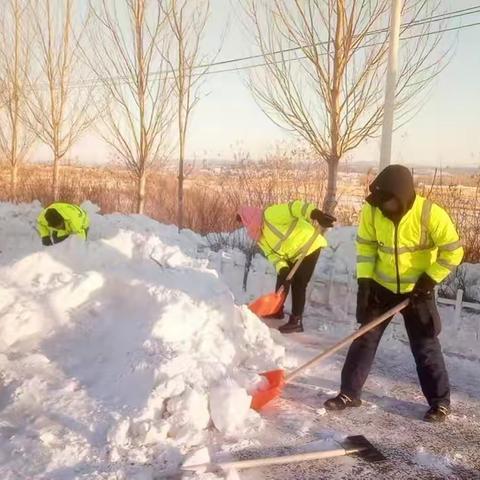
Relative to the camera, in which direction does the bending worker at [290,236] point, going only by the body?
to the viewer's left

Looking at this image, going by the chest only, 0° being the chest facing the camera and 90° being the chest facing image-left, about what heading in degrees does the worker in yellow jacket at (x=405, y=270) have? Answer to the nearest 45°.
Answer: approximately 45°

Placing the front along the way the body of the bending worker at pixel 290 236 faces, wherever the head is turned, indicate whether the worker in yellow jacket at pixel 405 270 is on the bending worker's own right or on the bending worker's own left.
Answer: on the bending worker's own left

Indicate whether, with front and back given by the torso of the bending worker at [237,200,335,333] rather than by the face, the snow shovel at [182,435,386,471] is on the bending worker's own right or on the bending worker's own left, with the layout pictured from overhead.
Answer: on the bending worker's own left

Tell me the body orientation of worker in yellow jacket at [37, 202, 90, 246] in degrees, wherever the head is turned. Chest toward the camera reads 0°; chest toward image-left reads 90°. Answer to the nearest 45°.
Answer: approximately 45°

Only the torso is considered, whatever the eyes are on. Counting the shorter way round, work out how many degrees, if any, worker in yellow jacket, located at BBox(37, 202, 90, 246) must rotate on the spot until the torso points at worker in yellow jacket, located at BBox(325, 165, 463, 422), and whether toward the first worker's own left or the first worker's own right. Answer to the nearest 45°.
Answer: approximately 90° to the first worker's own left

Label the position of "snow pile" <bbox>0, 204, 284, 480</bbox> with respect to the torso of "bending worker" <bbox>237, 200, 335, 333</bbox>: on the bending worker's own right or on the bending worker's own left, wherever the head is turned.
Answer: on the bending worker's own left
